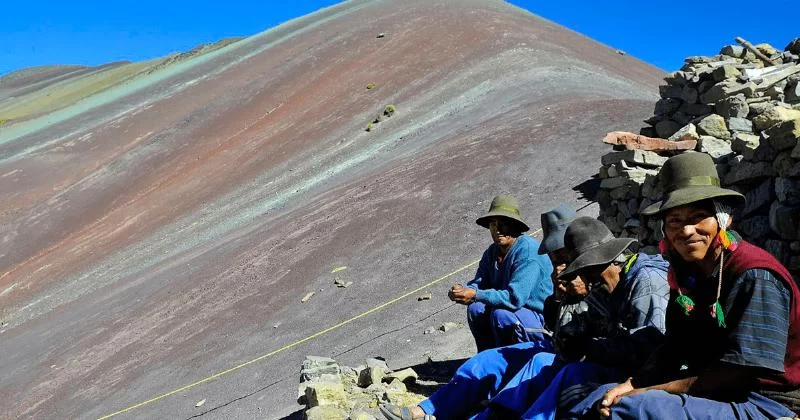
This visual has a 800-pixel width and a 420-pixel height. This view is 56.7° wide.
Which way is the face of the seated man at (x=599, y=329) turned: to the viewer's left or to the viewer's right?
to the viewer's left

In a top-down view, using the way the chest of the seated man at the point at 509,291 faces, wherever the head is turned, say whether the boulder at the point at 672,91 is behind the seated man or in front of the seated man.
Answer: behind

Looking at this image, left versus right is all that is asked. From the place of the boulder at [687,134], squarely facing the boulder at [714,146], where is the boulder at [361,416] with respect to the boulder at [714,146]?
right

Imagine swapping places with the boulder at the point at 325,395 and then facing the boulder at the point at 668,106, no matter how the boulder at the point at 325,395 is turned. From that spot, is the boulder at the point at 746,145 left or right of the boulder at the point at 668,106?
right

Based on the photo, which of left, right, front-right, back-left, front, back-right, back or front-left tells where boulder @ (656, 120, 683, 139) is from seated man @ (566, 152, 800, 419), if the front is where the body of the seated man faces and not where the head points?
back-right

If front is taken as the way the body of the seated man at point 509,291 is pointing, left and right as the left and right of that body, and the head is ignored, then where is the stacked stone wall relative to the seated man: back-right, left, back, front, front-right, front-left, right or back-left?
back

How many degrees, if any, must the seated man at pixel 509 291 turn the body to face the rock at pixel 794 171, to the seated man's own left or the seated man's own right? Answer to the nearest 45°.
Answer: approximately 135° to the seated man's own left

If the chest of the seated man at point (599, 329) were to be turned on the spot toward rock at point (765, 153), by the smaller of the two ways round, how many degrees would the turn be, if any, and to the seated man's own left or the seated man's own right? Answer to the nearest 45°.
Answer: approximately 135° to the seated man's own right

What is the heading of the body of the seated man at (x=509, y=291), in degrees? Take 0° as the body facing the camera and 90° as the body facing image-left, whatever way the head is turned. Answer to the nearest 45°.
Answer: approximately 45°

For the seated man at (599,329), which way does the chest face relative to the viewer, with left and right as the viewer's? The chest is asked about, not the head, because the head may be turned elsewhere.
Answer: facing to the left of the viewer
